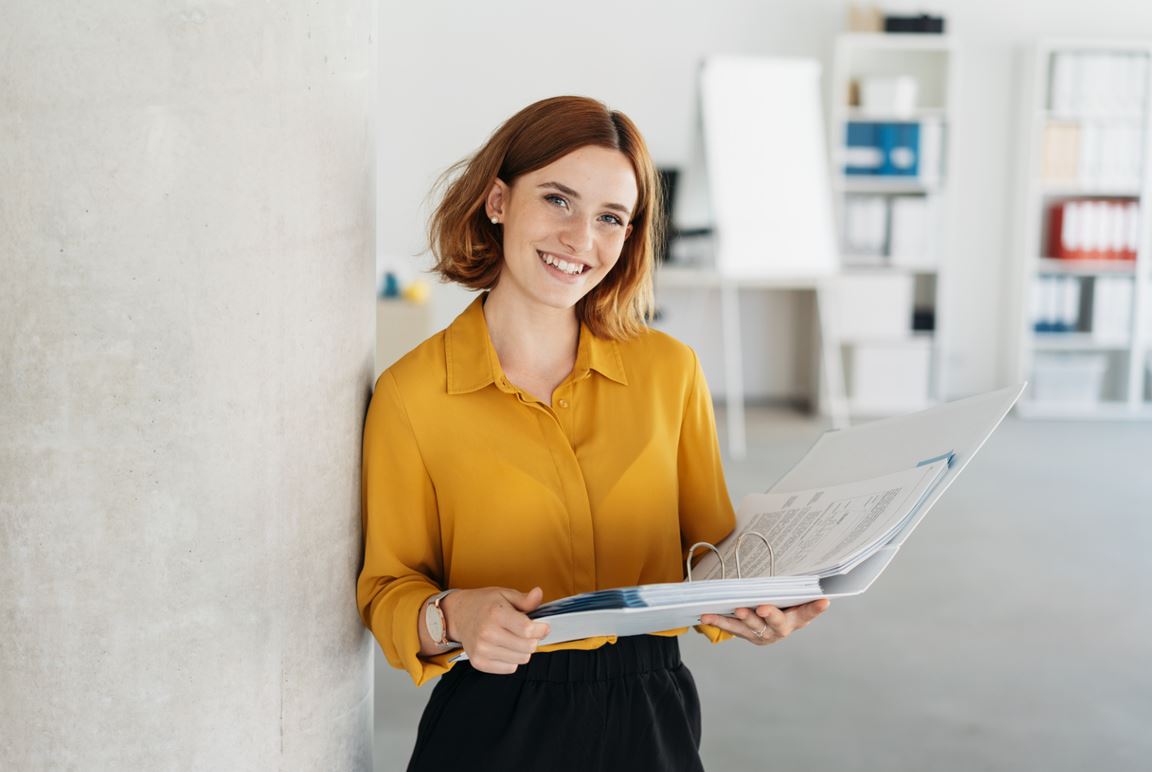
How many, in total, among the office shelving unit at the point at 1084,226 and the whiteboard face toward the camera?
2

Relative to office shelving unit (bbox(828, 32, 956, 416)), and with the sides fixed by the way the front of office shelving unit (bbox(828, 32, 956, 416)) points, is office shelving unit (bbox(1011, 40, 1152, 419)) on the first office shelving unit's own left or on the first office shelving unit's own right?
on the first office shelving unit's own left

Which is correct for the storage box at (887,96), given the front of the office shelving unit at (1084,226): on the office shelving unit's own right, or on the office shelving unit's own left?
on the office shelving unit's own right

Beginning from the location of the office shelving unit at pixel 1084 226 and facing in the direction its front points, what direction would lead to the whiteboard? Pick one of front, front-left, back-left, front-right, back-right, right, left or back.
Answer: front-right

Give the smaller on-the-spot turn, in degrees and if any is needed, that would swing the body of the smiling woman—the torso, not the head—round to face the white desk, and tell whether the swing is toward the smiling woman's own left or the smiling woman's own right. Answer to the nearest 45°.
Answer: approximately 135° to the smiling woman's own left

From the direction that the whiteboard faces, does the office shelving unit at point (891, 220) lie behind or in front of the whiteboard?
behind

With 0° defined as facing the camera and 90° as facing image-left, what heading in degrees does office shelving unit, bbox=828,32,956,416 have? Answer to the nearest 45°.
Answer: approximately 0°

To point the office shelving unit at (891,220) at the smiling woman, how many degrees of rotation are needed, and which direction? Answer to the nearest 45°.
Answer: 0° — it already faces them

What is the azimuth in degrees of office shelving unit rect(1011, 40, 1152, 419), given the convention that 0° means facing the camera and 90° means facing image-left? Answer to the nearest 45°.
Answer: approximately 0°

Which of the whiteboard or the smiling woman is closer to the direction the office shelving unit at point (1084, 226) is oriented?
the smiling woman

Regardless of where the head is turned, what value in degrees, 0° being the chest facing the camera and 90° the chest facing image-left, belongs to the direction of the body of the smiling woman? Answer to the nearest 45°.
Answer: approximately 315°
